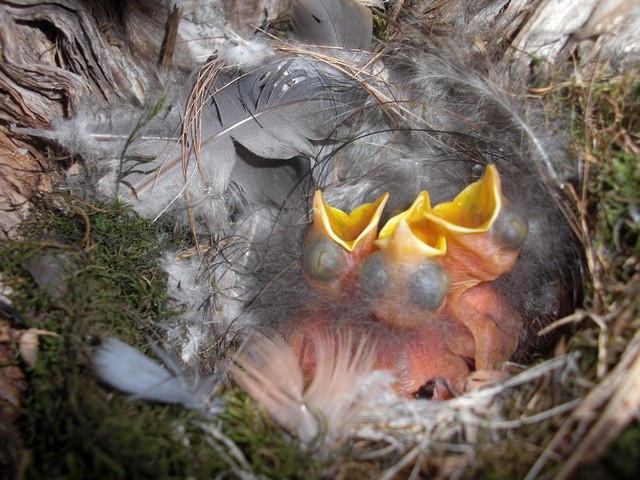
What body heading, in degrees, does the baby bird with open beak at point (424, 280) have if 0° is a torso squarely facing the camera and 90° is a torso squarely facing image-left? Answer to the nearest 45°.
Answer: approximately 180°
